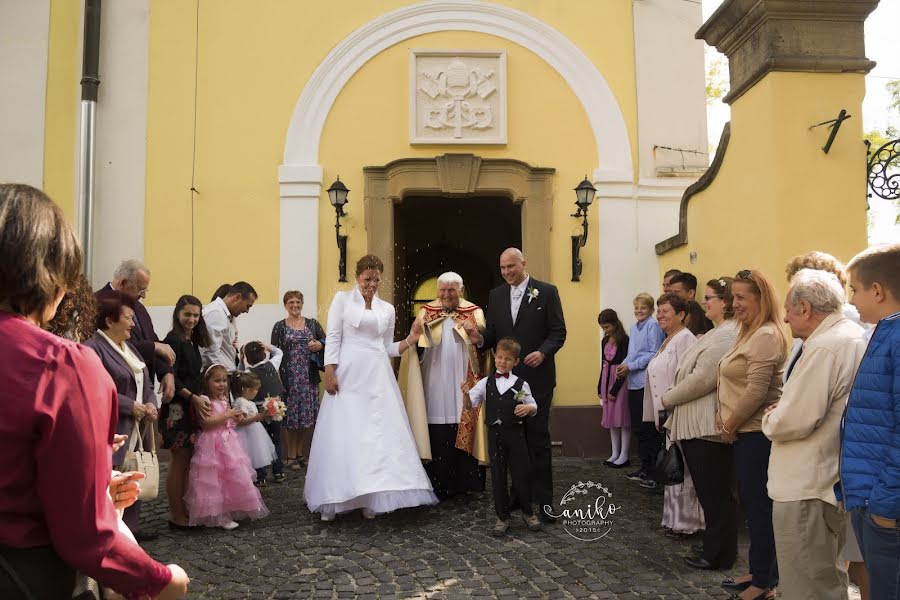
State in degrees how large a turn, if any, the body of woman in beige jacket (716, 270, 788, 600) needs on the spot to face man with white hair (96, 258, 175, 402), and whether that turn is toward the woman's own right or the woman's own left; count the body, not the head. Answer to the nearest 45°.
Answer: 0° — they already face them

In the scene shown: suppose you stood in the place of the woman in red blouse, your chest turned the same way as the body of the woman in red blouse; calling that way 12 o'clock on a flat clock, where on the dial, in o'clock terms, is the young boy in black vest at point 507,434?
The young boy in black vest is roughly at 12 o'clock from the woman in red blouse.

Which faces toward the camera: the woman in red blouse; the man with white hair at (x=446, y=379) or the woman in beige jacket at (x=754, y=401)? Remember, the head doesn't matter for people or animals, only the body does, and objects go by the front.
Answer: the man with white hair

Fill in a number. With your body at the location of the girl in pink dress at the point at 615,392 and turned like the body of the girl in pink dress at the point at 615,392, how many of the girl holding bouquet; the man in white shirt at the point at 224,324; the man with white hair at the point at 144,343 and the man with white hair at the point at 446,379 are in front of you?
4

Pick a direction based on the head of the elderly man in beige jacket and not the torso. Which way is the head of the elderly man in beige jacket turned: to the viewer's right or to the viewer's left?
to the viewer's left

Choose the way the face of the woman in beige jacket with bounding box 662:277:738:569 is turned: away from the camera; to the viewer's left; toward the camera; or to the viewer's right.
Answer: to the viewer's left

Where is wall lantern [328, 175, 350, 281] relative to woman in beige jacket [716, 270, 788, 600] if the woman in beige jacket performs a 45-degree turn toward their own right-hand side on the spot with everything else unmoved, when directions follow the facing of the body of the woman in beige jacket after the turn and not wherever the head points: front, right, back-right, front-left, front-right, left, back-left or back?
front

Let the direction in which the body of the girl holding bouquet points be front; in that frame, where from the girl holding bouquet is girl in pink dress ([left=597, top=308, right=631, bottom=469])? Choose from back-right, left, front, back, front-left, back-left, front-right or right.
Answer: front-left

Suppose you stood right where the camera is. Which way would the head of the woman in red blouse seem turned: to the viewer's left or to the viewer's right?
to the viewer's right

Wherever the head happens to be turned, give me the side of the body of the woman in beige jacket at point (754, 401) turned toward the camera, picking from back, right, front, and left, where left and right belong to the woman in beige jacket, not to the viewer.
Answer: left

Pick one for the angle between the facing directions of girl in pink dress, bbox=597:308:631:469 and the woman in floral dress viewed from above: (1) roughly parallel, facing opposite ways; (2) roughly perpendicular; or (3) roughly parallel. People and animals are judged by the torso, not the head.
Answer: roughly perpendicular

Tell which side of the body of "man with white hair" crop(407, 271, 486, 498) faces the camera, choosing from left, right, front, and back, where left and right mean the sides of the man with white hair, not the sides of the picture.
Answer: front

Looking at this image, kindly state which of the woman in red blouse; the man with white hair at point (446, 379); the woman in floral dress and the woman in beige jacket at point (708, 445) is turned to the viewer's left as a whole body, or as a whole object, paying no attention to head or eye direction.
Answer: the woman in beige jacket

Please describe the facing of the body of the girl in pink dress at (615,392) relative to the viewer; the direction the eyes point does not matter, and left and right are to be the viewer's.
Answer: facing the viewer and to the left of the viewer
